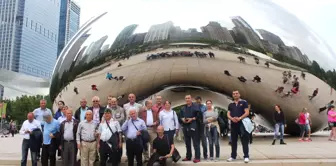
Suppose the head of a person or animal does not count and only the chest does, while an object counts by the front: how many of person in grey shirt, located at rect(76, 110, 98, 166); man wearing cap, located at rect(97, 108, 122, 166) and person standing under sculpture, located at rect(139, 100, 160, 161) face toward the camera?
3

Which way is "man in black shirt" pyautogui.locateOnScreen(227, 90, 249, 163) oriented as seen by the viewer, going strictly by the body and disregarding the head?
toward the camera

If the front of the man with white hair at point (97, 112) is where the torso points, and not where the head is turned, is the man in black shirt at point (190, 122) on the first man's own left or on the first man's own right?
on the first man's own left

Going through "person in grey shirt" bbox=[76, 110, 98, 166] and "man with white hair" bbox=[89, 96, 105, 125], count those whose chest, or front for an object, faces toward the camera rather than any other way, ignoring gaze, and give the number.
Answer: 2

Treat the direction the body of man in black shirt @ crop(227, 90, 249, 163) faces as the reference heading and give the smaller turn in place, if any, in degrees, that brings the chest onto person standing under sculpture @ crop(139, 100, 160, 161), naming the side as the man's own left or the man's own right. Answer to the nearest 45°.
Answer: approximately 90° to the man's own right

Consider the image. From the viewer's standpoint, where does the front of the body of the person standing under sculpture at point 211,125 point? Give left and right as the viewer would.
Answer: facing the viewer

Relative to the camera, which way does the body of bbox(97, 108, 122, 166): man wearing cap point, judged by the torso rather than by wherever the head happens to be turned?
toward the camera

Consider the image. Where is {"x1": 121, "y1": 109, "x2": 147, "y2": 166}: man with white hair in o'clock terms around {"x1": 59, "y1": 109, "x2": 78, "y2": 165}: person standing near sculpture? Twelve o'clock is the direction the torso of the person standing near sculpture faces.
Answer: The man with white hair is roughly at 10 o'clock from the person standing near sculpture.

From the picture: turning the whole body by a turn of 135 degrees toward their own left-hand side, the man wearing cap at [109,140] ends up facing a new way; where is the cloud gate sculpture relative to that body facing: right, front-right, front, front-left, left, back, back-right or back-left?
front
